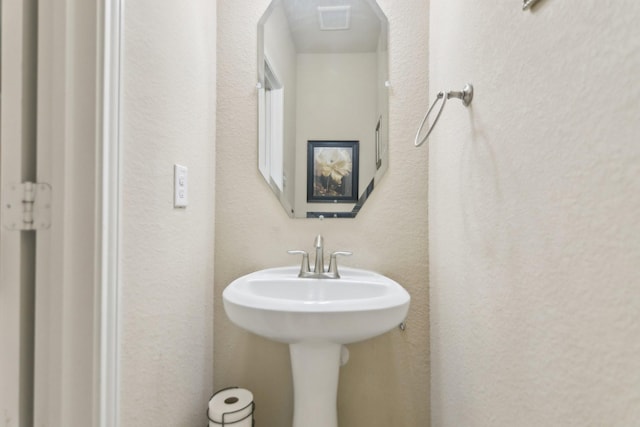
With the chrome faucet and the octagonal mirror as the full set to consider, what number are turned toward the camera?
2

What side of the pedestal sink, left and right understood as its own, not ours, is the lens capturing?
front

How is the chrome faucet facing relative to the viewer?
toward the camera
